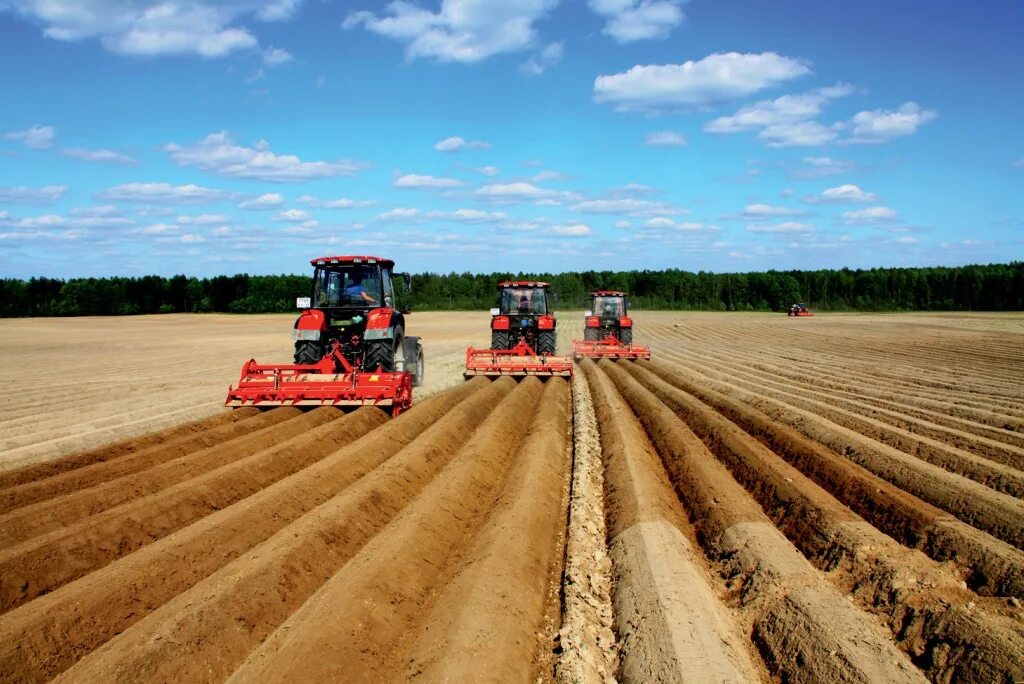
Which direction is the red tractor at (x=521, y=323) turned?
away from the camera

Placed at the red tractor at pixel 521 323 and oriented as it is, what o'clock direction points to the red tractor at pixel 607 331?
the red tractor at pixel 607 331 is roughly at 1 o'clock from the red tractor at pixel 521 323.

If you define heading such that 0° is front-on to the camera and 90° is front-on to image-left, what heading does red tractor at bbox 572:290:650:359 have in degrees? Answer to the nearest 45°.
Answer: approximately 180°

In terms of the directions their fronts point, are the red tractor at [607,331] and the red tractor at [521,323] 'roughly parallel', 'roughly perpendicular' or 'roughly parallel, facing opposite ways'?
roughly parallel

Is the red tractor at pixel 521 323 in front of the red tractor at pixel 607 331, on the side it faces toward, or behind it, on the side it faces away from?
behind

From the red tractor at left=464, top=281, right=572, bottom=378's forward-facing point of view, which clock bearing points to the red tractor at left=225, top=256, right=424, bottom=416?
the red tractor at left=225, top=256, right=424, bottom=416 is roughly at 7 o'clock from the red tractor at left=464, top=281, right=572, bottom=378.

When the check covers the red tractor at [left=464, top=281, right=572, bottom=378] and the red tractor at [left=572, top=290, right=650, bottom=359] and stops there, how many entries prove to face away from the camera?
2
